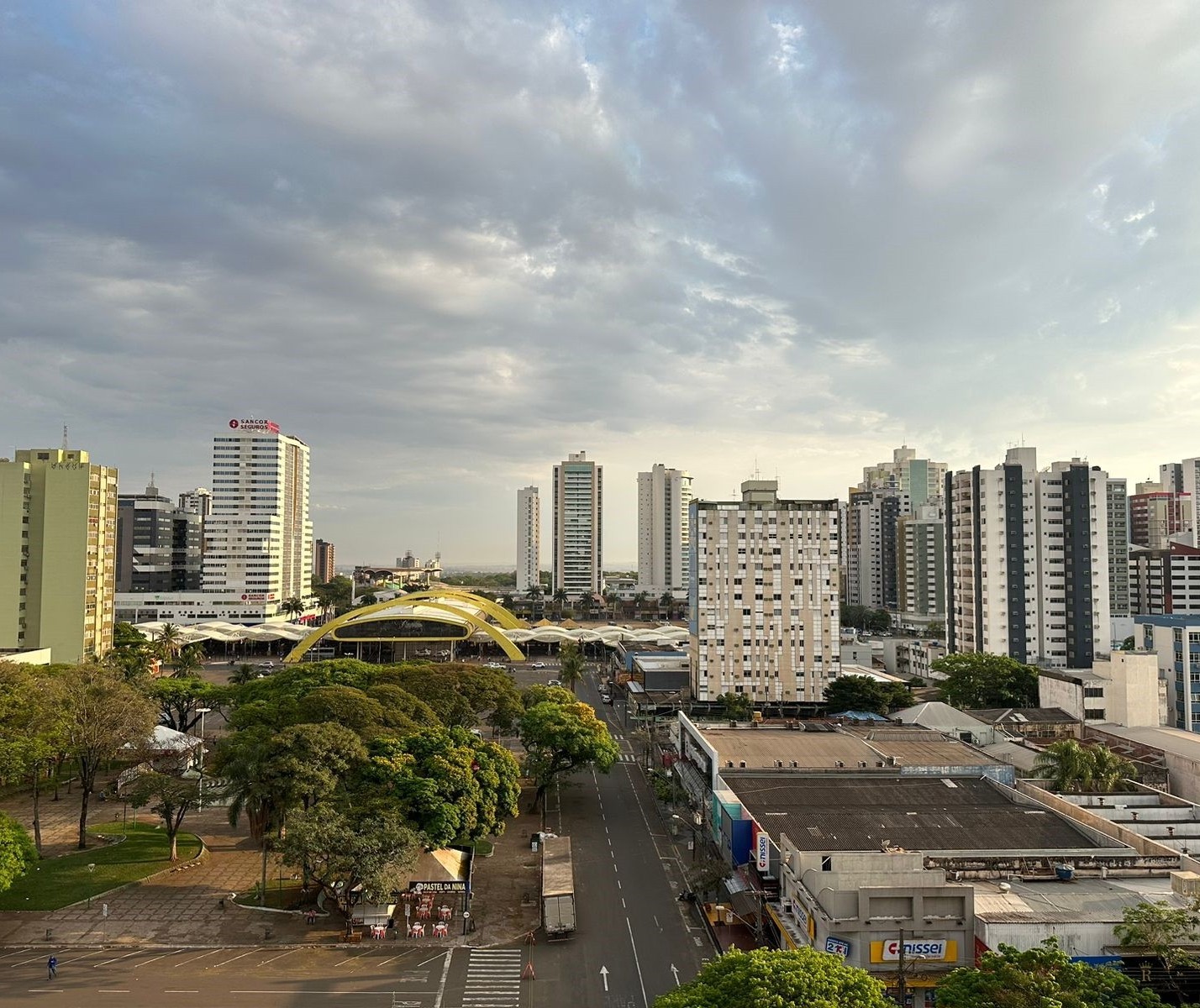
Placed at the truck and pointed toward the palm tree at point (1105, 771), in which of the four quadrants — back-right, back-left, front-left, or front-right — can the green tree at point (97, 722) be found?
back-left

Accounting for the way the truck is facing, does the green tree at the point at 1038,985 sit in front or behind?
behind

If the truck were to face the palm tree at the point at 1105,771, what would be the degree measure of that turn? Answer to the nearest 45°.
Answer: approximately 90° to its right

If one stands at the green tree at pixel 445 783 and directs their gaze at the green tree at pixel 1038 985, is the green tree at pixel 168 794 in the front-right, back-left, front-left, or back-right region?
back-right

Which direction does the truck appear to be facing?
away from the camera

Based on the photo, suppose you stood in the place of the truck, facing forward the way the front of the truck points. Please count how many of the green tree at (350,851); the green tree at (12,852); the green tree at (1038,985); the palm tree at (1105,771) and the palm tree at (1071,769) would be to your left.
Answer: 2

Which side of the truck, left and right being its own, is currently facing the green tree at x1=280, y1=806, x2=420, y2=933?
left

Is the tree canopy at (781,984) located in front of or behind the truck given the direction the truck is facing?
behind

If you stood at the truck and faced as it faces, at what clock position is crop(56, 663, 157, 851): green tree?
The green tree is roughly at 10 o'clock from the truck.

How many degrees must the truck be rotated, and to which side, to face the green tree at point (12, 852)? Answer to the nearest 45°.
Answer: approximately 90° to its left
